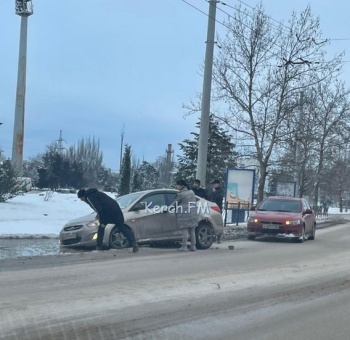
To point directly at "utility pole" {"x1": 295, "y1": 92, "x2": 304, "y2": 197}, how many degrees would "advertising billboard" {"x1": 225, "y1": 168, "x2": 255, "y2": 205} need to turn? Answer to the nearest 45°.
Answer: approximately 135° to its left

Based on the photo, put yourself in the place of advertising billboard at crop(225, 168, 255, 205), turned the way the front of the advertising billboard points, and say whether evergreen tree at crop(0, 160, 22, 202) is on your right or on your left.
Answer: on your right

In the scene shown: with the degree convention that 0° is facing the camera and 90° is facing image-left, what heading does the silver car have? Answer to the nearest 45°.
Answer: approximately 45°

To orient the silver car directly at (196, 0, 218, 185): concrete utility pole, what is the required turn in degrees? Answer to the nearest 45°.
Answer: approximately 135° to its right

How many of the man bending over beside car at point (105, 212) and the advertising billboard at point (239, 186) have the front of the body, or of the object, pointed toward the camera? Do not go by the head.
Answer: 1

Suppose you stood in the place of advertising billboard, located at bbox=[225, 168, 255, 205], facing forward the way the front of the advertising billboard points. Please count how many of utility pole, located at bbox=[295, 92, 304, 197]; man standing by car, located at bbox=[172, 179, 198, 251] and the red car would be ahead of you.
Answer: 2

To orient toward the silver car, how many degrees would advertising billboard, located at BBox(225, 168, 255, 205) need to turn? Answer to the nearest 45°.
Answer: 0° — it already faces it

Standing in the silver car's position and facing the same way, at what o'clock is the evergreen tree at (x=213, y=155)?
The evergreen tree is roughly at 5 o'clock from the silver car.

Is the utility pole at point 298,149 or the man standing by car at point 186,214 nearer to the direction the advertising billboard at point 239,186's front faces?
the man standing by car

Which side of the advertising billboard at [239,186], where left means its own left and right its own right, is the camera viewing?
front

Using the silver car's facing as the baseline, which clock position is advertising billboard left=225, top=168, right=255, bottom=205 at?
The advertising billboard is roughly at 5 o'clock from the silver car.
